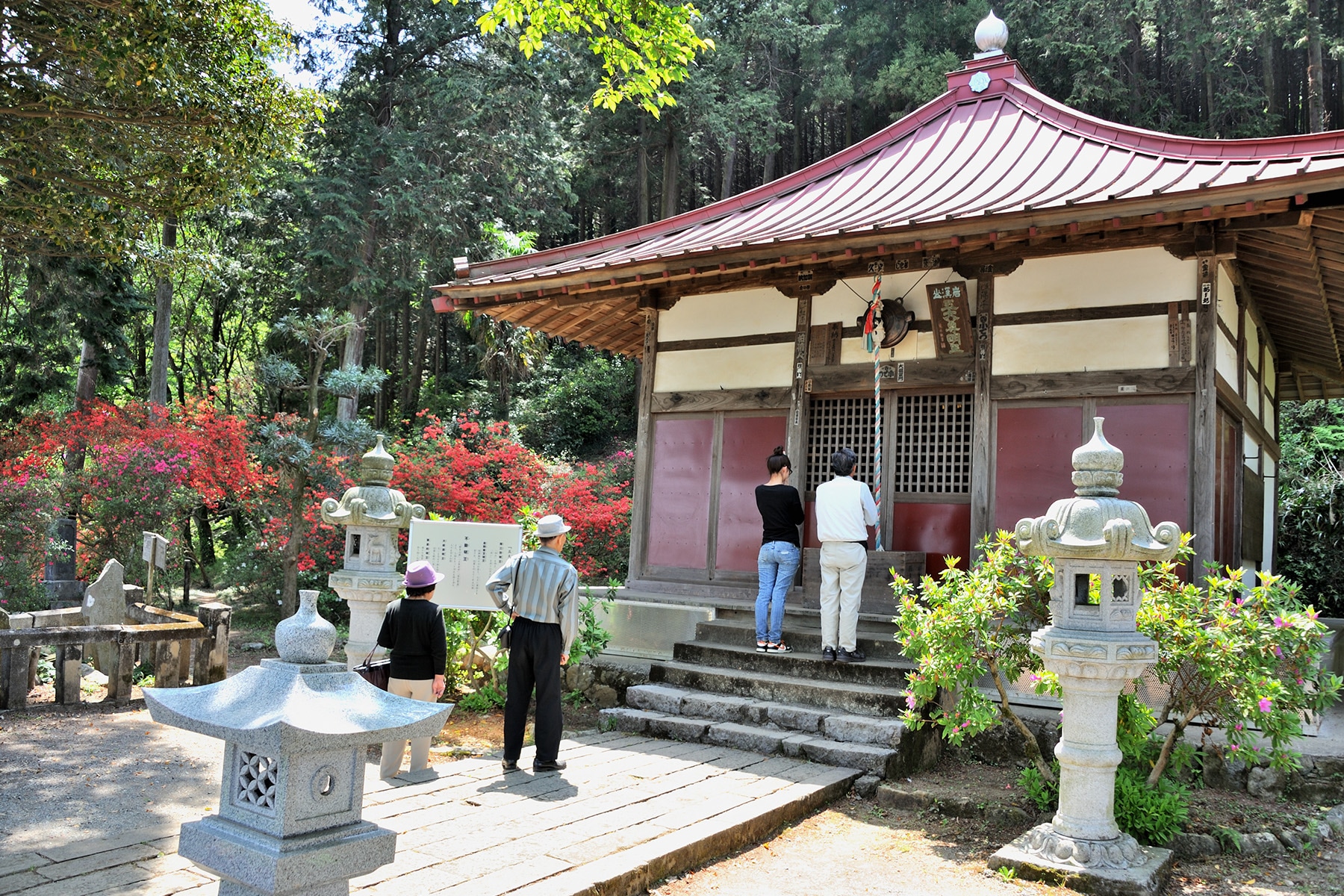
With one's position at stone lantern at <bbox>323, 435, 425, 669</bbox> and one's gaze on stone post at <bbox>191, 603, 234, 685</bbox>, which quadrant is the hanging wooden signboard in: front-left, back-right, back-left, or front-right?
back-right

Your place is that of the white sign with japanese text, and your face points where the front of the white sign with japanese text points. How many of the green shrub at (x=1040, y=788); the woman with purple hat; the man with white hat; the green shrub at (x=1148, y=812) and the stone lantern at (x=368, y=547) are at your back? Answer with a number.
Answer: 0

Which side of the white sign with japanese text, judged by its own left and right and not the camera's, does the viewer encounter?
front

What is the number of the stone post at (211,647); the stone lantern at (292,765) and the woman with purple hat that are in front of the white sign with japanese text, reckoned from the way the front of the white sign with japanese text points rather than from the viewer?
2

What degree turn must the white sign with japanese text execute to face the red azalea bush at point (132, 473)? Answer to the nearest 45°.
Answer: approximately 135° to its right

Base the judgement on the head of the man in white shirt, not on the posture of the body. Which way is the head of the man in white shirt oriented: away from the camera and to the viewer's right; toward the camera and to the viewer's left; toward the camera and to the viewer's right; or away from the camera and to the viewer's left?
away from the camera and to the viewer's right

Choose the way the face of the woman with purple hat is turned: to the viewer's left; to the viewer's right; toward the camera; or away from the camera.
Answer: away from the camera

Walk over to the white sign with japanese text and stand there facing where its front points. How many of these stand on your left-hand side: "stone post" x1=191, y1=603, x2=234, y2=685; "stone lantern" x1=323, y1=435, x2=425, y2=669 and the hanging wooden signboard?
1

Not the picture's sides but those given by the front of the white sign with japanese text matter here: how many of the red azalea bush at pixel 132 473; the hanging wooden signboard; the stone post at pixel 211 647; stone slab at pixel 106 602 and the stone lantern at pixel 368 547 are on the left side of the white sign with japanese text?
1

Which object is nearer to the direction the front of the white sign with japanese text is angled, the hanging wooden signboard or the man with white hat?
the man with white hat

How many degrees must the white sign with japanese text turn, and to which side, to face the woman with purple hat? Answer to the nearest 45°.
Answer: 0° — it already faces them

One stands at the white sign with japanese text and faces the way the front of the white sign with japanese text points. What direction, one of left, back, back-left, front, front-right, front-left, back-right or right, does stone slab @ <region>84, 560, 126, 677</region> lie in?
back-right

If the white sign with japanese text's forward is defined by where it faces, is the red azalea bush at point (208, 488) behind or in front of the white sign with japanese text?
behind

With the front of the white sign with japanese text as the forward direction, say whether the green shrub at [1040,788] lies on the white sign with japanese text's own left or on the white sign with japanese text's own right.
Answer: on the white sign with japanese text's own left

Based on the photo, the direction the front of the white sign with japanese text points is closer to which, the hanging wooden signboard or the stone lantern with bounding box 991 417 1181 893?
the stone lantern

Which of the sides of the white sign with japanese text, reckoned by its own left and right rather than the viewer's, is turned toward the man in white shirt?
left

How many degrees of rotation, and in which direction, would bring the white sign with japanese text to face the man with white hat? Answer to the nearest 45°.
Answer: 0° — it already faces them

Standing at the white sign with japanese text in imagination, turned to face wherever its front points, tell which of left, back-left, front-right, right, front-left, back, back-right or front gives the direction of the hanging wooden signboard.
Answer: left

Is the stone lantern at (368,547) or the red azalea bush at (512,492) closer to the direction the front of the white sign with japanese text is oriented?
the stone lantern
